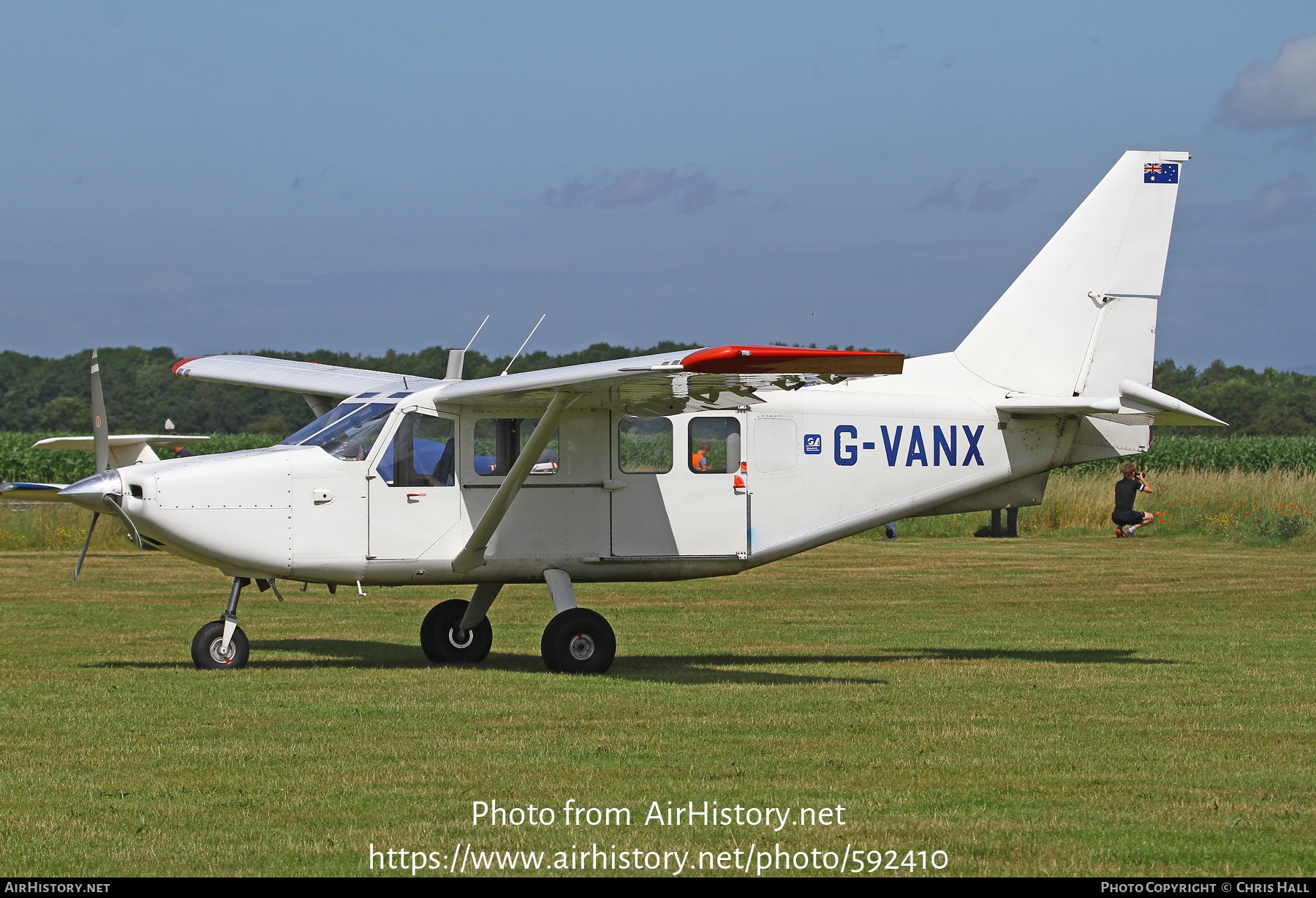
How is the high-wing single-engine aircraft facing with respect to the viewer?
to the viewer's left

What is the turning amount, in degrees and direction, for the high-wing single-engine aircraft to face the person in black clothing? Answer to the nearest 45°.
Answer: approximately 135° to its right
